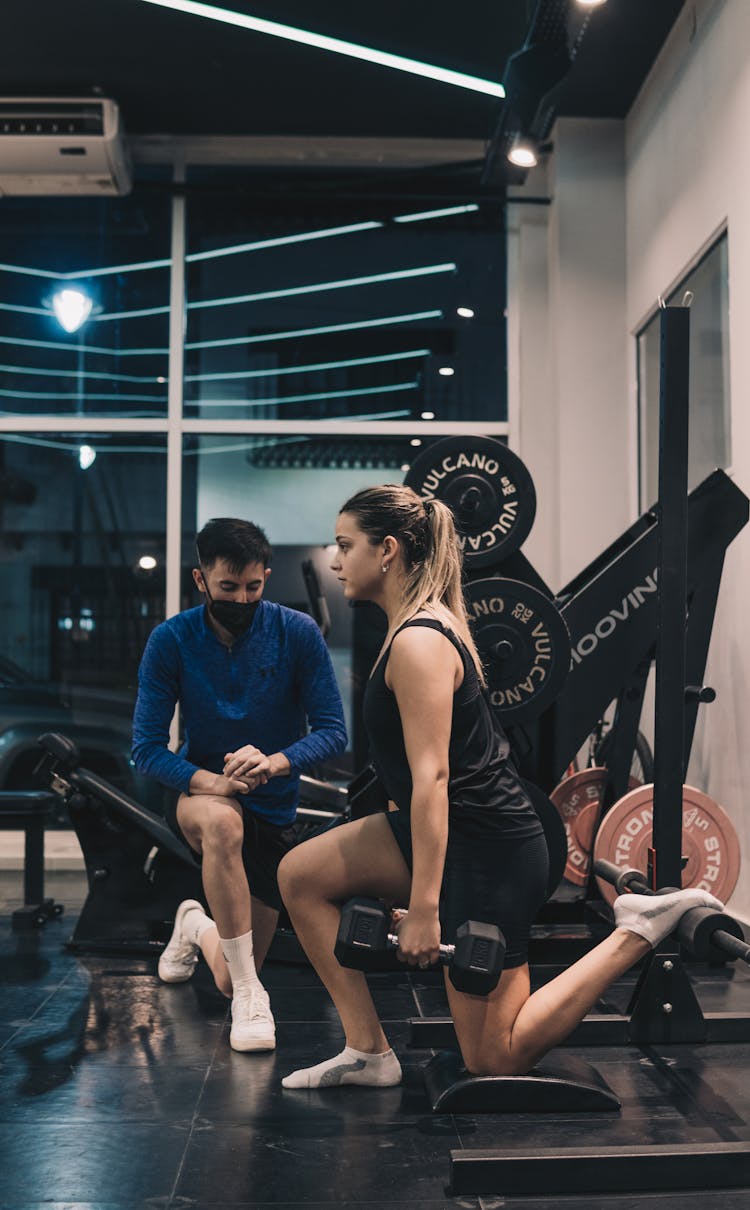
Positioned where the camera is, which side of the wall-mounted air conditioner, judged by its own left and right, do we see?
front

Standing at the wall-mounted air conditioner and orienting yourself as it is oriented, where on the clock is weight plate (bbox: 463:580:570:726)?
The weight plate is roughly at 11 o'clock from the wall-mounted air conditioner.

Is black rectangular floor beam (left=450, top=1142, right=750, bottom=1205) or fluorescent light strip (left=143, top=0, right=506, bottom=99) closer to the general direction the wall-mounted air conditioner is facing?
the black rectangular floor beam

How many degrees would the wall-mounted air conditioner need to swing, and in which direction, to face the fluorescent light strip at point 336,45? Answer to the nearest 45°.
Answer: approximately 45° to its left

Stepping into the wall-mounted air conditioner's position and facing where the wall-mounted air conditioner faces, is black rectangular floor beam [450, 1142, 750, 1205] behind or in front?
in front

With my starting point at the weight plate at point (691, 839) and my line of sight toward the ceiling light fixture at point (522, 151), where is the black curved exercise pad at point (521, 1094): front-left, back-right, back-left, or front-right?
back-left
